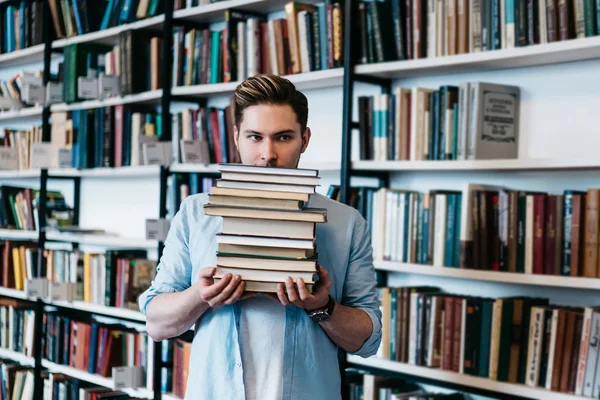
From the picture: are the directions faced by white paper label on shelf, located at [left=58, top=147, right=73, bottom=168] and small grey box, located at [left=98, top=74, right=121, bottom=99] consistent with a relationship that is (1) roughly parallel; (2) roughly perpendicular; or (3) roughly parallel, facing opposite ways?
roughly parallel

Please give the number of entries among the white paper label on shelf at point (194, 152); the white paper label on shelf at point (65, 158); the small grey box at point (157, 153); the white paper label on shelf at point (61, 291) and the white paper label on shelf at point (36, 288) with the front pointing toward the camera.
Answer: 5

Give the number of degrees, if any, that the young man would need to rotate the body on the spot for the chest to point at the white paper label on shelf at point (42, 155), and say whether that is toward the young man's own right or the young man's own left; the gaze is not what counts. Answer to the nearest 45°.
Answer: approximately 135° to the young man's own right

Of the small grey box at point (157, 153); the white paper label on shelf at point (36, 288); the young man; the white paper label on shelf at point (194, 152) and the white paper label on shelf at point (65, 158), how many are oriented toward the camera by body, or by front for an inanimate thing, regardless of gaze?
5

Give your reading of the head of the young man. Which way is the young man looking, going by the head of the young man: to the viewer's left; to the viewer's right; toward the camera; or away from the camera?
toward the camera

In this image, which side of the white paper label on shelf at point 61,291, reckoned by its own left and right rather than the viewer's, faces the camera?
front

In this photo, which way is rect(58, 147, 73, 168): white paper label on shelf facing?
toward the camera

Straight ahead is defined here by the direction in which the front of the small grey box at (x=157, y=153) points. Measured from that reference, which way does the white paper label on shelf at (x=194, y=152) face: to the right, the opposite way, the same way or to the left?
the same way

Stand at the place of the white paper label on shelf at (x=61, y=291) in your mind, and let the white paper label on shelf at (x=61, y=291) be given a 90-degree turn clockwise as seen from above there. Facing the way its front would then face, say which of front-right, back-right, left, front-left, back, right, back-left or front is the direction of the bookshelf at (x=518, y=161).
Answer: back-left

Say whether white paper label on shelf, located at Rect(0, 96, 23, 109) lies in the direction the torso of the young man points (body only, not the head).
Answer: no

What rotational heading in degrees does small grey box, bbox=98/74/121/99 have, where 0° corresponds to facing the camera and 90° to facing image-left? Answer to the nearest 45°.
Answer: approximately 0°

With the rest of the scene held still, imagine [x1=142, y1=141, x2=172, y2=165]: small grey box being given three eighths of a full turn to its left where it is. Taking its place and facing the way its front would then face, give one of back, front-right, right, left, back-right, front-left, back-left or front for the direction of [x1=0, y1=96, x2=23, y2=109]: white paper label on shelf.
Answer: left

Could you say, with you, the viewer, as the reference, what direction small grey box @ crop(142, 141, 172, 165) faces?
facing the viewer
